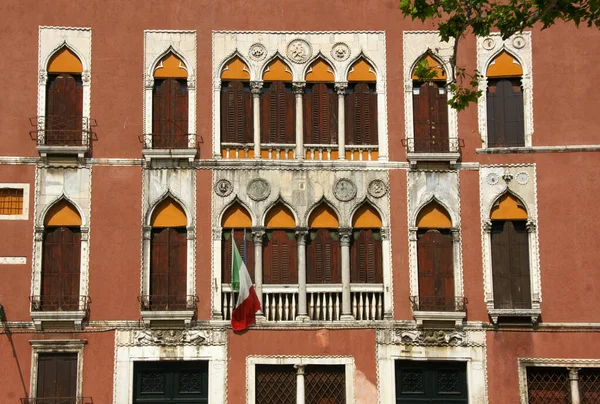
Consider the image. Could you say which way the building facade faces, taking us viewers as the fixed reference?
facing the viewer
